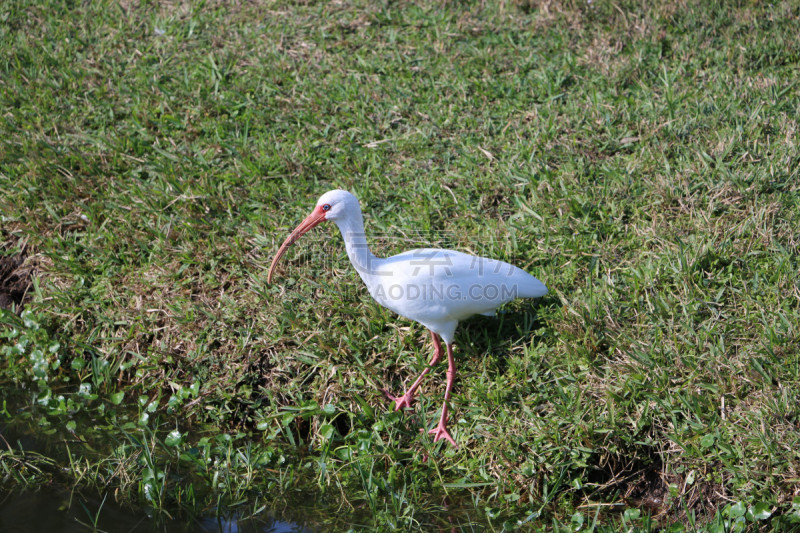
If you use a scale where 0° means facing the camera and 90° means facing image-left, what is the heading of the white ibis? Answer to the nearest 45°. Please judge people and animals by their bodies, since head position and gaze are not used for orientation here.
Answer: approximately 90°
